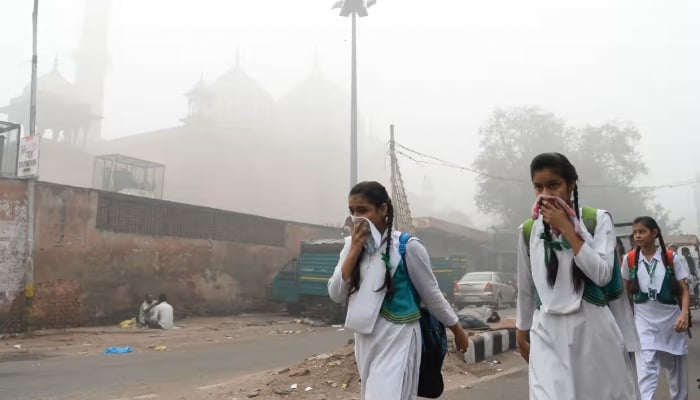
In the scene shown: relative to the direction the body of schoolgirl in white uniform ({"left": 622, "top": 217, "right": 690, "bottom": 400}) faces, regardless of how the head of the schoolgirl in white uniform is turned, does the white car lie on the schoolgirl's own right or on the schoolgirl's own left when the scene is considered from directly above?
on the schoolgirl's own right

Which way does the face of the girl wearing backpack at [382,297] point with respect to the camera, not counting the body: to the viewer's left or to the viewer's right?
to the viewer's left

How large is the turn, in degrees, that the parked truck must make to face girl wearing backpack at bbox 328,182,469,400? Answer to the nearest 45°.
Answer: approximately 45° to its left

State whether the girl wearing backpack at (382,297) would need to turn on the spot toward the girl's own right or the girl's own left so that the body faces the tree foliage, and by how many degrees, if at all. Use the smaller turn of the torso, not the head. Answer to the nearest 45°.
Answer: approximately 135° to the girl's own right

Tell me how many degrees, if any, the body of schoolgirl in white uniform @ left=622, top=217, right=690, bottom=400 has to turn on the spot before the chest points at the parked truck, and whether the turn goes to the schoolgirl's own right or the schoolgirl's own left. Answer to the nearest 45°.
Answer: approximately 90° to the schoolgirl's own right

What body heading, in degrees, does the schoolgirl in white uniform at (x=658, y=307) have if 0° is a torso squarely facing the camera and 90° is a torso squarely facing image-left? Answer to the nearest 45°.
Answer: approximately 45°

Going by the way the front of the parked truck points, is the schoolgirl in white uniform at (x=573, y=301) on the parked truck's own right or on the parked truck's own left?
on the parked truck's own left

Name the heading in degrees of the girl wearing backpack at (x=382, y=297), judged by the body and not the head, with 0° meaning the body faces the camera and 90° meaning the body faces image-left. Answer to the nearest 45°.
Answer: approximately 45°
